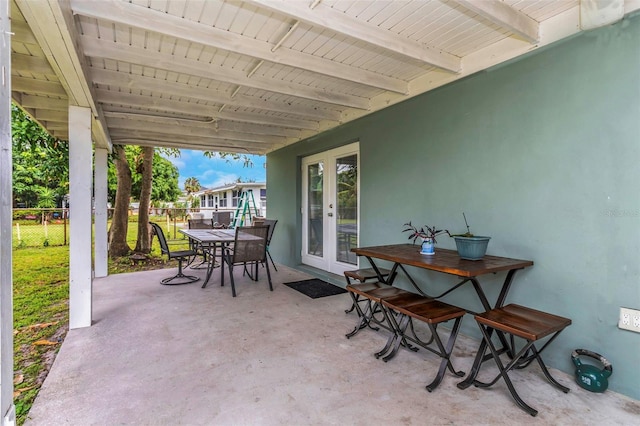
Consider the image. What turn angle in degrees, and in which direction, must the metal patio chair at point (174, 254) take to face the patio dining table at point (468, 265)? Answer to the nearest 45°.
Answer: approximately 45° to its right

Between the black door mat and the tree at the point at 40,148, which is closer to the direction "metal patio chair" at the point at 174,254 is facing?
the black door mat

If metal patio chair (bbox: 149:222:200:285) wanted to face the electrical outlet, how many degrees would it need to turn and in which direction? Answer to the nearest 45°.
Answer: approximately 45° to its right

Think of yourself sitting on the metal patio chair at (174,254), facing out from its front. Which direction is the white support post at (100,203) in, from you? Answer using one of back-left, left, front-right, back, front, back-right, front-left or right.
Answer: back-left

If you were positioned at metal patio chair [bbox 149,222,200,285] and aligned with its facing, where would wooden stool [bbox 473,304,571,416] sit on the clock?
The wooden stool is roughly at 2 o'clock from the metal patio chair.

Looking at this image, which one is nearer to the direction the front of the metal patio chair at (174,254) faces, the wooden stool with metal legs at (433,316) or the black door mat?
the black door mat

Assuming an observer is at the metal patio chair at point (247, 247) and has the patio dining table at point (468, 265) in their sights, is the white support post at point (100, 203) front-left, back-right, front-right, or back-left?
back-right

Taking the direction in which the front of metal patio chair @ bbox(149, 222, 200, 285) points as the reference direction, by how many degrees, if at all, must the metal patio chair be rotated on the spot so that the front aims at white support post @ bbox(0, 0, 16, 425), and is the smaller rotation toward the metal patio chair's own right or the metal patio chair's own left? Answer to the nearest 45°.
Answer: approximately 90° to the metal patio chair's own right

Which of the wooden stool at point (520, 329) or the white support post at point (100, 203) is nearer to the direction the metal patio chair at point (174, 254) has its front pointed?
the wooden stool

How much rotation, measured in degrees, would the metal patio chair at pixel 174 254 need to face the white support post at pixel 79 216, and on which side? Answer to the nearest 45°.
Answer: approximately 135° to its right

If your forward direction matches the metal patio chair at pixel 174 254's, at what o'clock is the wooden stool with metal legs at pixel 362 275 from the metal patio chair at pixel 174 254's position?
The wooden stool with metal legs is roughly at 2 o'clock from the metal patio chair.

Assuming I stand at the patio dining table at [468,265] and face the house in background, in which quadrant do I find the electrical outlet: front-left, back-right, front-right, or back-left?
back-right

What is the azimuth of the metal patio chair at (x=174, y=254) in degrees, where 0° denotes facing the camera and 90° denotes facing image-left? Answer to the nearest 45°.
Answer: approximately 270°

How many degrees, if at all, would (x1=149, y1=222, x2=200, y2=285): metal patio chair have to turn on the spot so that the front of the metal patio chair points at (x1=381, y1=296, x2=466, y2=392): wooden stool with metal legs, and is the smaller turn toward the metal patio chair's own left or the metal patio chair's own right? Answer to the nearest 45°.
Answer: approximately 45° to the metal patio chair's own right
